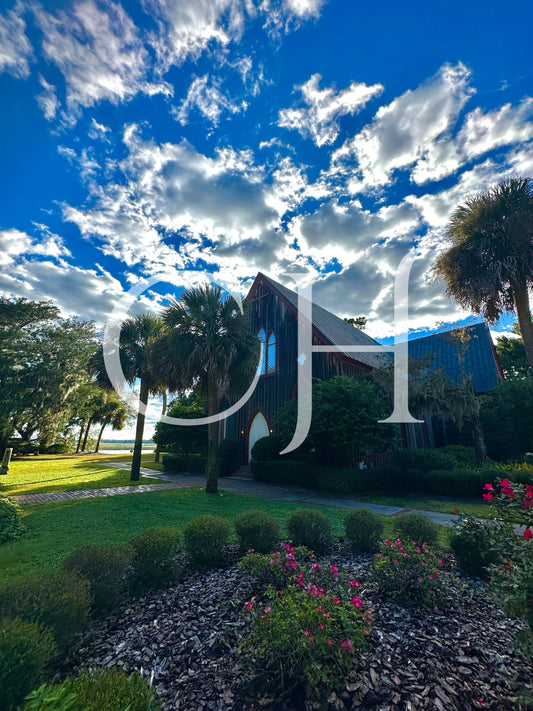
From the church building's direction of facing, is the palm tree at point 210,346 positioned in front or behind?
in front

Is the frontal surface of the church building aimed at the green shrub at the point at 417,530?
no

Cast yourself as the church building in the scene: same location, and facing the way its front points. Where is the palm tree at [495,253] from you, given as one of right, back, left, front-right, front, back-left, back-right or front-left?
left

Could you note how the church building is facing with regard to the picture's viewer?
facing the viewer and to the left of the viewer

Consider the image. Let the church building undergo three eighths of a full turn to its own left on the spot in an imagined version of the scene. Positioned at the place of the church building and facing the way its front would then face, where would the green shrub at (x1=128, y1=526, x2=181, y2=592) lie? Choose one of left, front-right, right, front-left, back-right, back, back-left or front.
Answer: right

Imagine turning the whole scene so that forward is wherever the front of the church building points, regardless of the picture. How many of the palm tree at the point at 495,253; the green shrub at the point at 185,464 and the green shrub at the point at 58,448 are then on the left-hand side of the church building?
1

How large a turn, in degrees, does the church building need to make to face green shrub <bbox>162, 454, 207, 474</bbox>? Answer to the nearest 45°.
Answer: approximately 45° to its right

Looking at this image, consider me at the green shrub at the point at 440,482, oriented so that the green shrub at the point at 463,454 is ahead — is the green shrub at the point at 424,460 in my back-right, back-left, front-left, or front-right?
front-left

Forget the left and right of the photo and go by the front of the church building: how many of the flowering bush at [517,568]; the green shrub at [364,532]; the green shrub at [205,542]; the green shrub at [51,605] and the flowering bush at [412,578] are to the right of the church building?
0

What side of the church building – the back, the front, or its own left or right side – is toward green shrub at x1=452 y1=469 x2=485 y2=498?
left

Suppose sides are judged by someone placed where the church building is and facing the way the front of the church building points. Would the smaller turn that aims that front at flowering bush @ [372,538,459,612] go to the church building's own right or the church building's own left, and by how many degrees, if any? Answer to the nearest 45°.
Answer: approximately 45° to the church building's own left

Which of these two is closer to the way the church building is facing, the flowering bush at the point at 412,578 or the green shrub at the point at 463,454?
the flowering bush

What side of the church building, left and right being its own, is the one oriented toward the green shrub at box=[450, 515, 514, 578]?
left

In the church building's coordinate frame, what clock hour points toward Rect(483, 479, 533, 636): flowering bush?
The flowering bush is roughly at 10 o'clock from the church building.

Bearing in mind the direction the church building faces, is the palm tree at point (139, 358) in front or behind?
in front

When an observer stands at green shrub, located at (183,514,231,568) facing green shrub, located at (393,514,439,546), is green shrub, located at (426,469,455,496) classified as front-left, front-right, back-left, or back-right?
front-left
